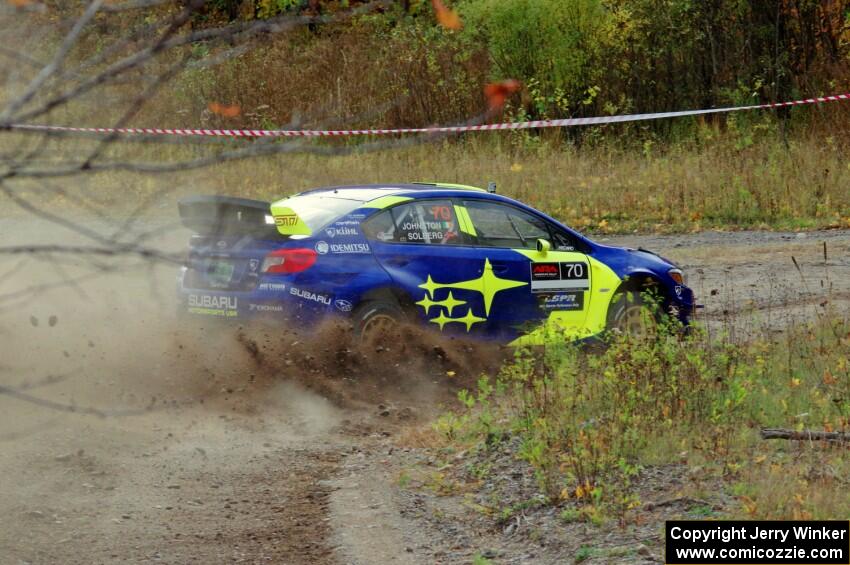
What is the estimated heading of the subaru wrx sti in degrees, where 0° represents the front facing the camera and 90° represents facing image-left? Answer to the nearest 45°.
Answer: approximately 225°
